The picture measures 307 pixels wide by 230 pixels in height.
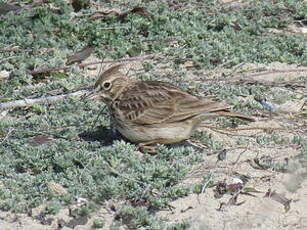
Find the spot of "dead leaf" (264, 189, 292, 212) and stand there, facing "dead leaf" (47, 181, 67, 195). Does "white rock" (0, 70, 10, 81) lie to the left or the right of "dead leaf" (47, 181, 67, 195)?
right

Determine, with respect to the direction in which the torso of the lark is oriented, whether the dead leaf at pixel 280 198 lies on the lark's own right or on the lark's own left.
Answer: on the lark's own left

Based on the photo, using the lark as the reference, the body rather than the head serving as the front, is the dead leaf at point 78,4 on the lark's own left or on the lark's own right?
on the lark's own right

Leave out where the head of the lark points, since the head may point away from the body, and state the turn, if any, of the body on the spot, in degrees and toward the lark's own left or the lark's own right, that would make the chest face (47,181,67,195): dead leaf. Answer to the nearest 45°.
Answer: approximately 45° to the lark's own left

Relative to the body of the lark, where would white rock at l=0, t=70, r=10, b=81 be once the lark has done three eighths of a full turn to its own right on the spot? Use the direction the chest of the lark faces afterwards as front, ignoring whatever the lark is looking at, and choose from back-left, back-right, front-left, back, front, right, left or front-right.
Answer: left

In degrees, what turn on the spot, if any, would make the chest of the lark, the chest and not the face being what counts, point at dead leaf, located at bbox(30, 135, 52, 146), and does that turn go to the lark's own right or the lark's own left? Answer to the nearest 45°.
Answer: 0° — it already faces it

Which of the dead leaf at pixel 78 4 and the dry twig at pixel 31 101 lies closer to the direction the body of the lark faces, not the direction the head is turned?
the dry twig

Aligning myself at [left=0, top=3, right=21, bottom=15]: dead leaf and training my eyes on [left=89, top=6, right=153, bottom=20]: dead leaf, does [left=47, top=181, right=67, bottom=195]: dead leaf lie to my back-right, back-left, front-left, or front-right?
front-right

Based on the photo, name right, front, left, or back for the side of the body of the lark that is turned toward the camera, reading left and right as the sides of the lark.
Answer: left

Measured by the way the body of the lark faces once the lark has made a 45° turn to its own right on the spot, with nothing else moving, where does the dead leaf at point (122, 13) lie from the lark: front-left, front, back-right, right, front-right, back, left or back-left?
front-right

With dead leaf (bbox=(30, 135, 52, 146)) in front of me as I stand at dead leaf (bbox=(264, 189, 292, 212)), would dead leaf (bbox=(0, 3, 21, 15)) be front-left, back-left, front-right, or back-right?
front-right

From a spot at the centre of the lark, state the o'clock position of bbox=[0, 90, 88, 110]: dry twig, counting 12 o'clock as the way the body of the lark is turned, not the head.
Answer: The dry twig is roughly at 1 o'clock from the lark.
